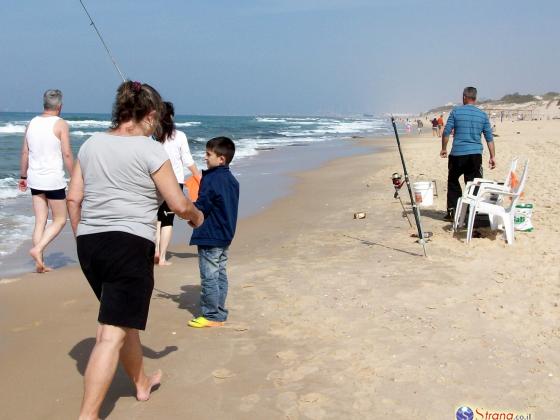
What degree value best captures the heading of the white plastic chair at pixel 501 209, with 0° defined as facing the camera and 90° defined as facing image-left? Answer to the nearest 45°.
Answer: approximately 90°

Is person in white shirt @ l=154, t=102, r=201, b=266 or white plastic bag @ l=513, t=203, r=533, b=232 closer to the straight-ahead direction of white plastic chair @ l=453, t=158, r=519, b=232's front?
the person in white shirt

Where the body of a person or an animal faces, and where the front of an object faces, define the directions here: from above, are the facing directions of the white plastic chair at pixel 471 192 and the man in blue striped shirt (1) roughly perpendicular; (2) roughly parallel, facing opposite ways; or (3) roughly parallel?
roughly perpendicular

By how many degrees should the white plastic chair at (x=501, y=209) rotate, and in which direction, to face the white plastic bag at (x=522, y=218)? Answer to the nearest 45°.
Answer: approximately 135° to its right

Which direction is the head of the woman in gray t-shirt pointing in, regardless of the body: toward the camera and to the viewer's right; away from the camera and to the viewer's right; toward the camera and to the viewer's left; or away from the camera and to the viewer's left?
away from the camera and to the viewer's right

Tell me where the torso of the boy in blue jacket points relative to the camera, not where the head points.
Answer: to the viewer's left

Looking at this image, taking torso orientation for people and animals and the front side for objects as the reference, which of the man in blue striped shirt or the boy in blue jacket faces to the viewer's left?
the boy in blue jacket

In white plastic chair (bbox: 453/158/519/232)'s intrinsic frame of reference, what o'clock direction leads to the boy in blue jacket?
The boy in blue jacket is roughly at 10 o'clock from the white plastic chair.

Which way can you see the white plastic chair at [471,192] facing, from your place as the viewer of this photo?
facing to the left of the viewer

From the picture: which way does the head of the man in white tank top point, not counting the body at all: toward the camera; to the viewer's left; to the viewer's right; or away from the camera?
away from the camera
